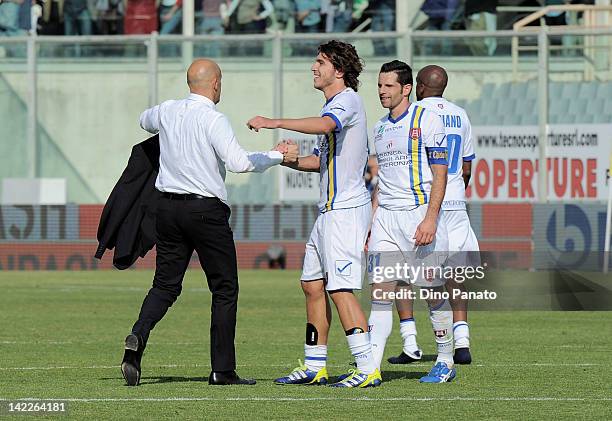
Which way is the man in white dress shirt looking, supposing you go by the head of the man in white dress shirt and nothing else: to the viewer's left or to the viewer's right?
to the viewer's right

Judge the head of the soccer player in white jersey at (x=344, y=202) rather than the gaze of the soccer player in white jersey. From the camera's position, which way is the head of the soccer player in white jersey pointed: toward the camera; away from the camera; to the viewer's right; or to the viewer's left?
to the viewer's left

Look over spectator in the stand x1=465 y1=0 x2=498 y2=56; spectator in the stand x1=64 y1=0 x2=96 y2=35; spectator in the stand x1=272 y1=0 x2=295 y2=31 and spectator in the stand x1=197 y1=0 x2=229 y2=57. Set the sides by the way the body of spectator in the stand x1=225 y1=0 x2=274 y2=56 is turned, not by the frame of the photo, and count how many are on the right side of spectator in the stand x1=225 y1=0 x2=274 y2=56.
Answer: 2

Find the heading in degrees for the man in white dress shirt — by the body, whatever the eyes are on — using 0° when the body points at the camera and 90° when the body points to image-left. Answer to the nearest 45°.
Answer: approximately 225°

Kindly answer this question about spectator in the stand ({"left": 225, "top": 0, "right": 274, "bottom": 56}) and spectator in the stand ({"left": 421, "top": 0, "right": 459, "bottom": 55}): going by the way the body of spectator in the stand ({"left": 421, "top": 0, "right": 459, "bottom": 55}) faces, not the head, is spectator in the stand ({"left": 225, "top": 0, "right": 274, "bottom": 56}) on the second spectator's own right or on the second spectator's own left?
on the second spectator's own right

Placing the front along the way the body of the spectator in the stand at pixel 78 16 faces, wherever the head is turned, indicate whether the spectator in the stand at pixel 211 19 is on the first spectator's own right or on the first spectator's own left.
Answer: on the first spectator's own left

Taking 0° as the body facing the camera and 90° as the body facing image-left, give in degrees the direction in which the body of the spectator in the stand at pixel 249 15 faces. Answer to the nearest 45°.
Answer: approximately 0°

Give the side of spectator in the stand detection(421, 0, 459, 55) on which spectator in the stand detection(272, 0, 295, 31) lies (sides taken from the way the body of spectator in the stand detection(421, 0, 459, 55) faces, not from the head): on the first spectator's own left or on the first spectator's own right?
on the first spectator's own right

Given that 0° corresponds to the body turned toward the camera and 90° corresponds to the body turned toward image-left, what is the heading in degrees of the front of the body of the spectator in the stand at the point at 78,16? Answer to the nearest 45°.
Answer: approximately 0°

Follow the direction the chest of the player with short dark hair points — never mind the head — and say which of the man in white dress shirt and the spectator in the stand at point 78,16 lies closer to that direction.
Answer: the man in white dress shirt
